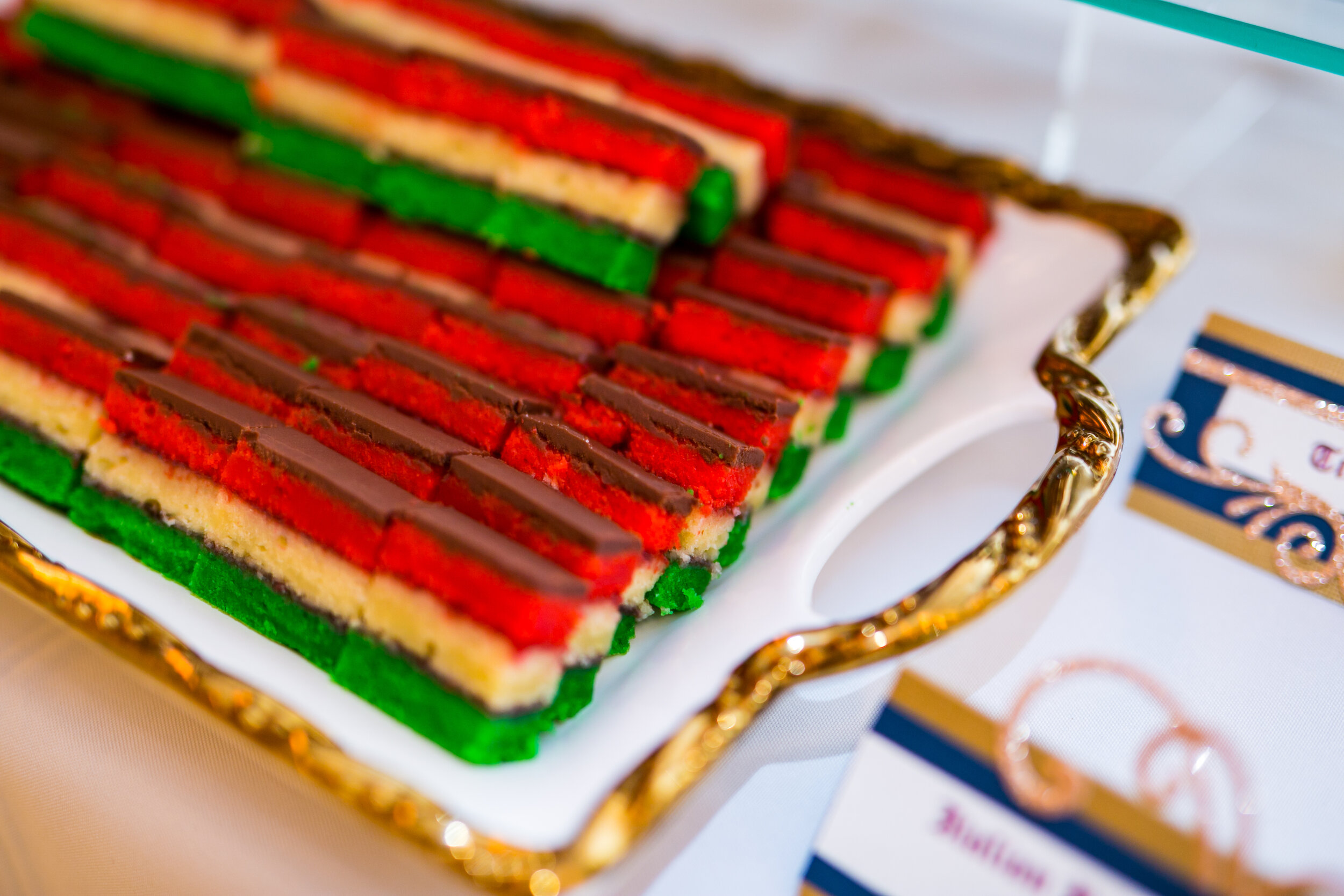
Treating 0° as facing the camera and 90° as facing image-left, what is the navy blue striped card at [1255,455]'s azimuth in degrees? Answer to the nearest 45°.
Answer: approximately 0°

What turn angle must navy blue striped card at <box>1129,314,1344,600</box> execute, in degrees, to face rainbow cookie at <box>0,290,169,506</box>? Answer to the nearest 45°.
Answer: approximately 90° to its right
